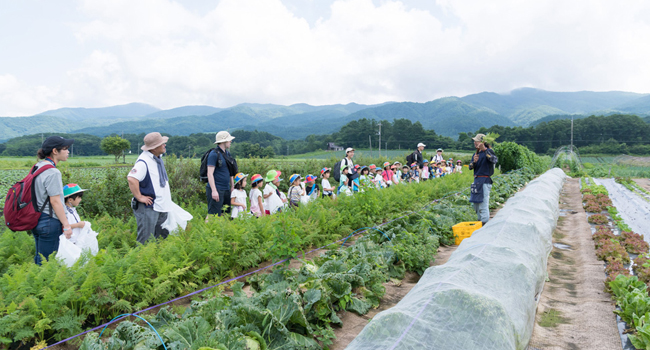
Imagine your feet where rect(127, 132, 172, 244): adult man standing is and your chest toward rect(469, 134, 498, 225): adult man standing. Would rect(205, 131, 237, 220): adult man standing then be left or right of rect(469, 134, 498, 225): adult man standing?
left

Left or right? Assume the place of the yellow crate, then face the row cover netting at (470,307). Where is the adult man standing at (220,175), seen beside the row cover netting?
right

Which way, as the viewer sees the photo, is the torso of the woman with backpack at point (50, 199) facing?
to the viewer's right

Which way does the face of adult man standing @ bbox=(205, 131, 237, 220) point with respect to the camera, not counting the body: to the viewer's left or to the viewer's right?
to the viewer's right

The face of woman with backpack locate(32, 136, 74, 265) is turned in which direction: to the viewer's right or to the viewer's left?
to the viewer's right

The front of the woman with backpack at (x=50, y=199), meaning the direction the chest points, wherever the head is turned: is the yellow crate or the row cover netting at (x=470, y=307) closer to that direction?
the yellow crate

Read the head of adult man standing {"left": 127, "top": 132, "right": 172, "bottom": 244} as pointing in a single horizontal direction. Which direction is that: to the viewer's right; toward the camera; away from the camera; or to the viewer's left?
to the viewer's right

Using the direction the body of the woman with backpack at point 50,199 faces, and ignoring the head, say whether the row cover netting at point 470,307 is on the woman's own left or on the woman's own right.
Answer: on the woman's own right

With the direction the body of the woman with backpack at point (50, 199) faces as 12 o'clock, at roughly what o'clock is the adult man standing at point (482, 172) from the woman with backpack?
The adult man standing is roughly at 12 o'clock from the woman with backpack.
